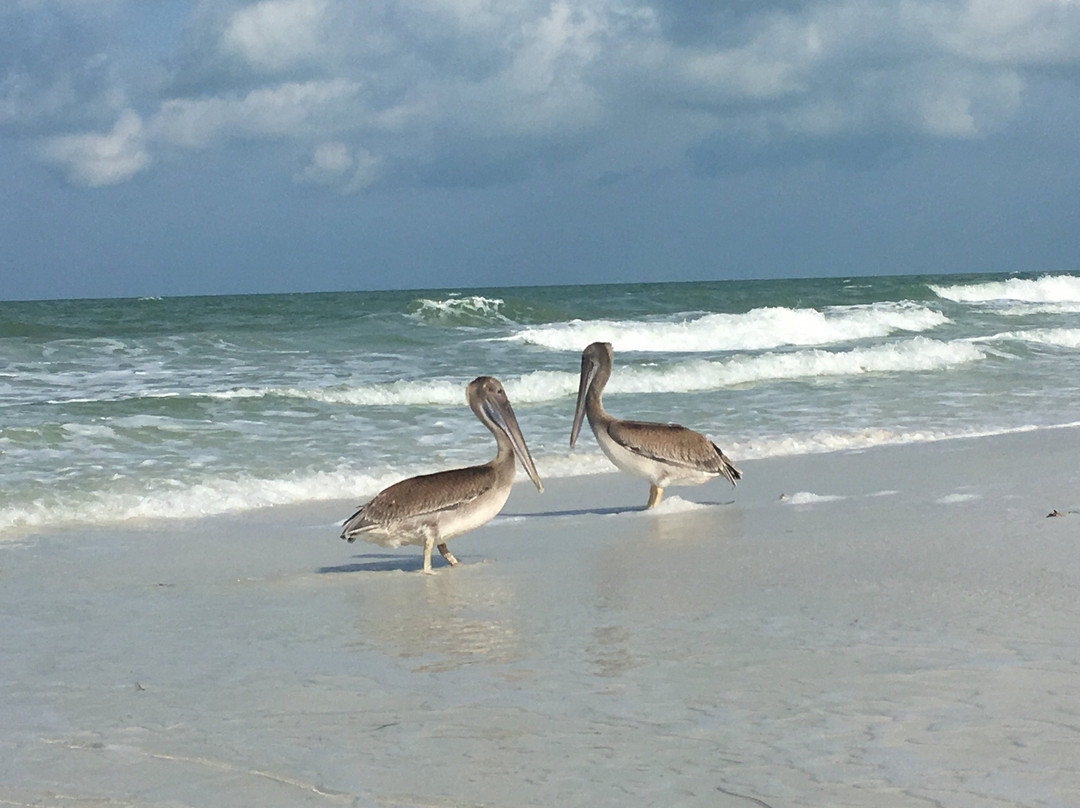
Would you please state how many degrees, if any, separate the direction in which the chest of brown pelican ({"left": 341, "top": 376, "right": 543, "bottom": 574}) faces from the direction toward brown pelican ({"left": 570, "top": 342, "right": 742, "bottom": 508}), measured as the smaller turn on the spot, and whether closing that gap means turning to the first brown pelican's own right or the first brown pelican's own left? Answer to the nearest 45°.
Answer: approximately 45° to the first brown pelican's own left

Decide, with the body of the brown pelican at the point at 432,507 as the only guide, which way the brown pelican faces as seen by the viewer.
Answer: to the viewer's right

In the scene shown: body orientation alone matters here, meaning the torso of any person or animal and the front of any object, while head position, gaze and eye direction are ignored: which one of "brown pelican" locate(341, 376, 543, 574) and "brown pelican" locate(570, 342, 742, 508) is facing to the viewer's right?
"brown pelican" locate(341, 376, 543, 574)

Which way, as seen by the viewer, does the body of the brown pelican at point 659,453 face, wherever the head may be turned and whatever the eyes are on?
to the viewer's left

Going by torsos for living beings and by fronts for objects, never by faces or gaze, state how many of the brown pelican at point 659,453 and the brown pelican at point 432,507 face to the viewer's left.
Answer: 1

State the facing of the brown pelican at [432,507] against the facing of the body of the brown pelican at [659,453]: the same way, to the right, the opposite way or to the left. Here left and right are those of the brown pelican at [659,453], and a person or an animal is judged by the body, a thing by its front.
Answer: the opposite way
